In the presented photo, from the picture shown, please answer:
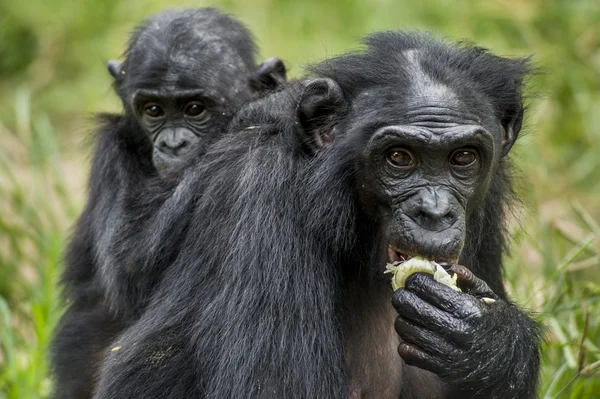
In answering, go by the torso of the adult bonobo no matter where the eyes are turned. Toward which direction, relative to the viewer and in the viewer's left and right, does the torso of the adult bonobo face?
facing the viewer and to the right of the viewer

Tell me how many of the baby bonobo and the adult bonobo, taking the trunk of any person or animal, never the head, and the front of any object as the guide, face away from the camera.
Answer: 0

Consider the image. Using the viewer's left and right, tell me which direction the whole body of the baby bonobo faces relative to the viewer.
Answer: facing the viewer
